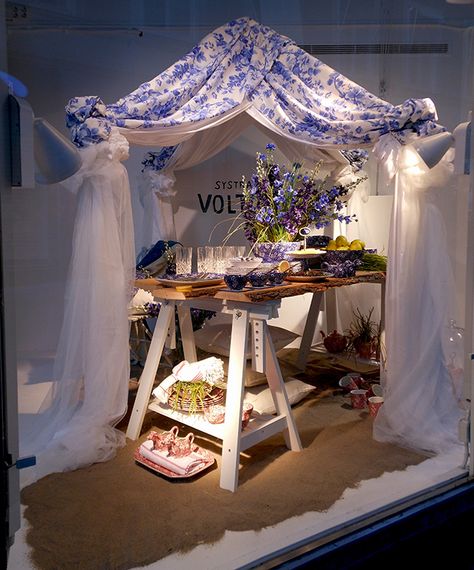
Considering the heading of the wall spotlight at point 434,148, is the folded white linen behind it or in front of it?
in front

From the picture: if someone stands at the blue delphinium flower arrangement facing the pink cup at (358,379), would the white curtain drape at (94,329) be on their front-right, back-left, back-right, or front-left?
back-right

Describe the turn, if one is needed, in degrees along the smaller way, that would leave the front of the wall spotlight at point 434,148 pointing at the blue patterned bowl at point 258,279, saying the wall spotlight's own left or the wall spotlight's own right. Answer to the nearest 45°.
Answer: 0° — it already faces it

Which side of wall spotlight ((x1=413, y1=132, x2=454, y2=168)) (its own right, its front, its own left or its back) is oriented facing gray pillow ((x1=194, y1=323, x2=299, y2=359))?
front

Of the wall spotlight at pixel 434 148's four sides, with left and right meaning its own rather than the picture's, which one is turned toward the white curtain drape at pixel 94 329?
front

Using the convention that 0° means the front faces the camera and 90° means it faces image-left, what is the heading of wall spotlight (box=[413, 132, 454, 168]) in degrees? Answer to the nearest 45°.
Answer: approximately 90°
